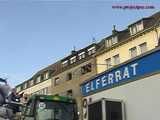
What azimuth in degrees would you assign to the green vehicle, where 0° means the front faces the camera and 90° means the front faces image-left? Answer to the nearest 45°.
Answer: approximately 315°

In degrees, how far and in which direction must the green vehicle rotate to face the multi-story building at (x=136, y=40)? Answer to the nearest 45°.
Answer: approximately 135° to its left

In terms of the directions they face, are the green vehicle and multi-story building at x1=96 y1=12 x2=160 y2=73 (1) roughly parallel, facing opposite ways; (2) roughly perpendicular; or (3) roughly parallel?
roughly perpendicular

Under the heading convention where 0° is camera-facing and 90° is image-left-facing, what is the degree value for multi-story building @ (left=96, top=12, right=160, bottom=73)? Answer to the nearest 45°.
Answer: approximately 45°

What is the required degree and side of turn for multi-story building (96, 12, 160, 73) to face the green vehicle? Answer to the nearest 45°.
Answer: approximately 45° to its left

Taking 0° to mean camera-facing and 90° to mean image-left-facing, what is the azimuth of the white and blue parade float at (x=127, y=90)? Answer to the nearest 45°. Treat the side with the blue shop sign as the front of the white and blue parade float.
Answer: approximately 45°
